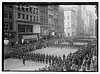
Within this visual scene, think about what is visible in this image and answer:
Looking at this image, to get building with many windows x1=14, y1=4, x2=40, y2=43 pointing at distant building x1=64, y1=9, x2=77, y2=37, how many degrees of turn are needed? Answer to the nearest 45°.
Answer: approximately 45° to its left

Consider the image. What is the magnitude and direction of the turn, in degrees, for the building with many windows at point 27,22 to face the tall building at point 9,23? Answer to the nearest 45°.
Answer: approximately 135° to its right

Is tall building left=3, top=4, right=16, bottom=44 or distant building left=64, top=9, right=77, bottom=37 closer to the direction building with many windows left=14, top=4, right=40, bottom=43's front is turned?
the distant building

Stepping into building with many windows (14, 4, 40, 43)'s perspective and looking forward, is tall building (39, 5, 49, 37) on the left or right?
on its left

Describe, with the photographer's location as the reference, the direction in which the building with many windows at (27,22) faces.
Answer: facing the viewer and to the right of the viewer
